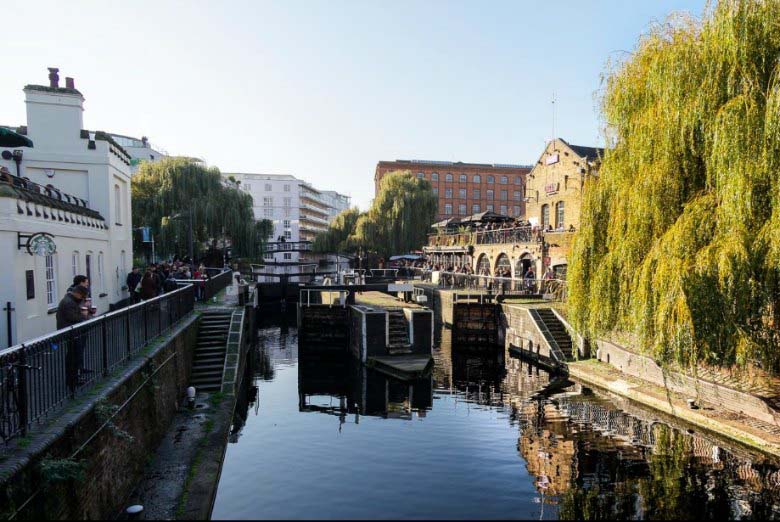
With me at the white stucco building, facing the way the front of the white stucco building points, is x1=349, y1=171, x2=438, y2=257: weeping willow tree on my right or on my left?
on my left

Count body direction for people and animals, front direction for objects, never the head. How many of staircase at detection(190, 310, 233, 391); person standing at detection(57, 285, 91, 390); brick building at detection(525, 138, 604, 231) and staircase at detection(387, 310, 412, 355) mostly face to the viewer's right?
1

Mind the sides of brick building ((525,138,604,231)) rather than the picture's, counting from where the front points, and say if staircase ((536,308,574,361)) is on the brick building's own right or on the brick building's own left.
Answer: on the brick building's own left

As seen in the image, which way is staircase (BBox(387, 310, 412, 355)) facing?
toward the camera

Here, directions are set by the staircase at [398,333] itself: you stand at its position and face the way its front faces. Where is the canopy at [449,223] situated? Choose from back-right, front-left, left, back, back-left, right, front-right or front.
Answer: back

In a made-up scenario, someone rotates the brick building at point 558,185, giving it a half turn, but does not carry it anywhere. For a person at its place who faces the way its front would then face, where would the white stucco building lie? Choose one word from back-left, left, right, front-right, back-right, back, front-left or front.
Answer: back

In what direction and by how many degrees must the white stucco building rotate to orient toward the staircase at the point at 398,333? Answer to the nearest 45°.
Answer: approximately 45° to its left

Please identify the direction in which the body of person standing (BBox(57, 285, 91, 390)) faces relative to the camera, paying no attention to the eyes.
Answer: to the viewer's right

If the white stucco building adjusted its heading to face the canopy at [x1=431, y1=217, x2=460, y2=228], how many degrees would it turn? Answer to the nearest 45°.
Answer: approximately 90° to its left

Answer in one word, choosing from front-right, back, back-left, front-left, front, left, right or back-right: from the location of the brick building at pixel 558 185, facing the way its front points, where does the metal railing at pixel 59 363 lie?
front-left

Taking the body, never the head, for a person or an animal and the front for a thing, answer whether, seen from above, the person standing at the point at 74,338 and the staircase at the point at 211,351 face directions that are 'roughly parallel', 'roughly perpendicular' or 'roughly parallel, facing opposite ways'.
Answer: roughly perpendicular

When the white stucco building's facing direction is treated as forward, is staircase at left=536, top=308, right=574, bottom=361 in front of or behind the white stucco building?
in front

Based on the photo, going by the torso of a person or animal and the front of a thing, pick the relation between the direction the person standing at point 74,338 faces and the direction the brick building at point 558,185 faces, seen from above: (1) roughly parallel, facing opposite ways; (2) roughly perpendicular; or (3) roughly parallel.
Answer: roughly parallel, facing opposite ways

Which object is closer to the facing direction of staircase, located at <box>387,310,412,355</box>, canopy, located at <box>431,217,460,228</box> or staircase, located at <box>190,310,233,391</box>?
the staircase

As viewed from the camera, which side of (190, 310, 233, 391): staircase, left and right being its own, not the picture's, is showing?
front

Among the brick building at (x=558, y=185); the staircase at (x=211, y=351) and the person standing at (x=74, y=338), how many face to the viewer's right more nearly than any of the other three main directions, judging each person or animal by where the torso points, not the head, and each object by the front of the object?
1

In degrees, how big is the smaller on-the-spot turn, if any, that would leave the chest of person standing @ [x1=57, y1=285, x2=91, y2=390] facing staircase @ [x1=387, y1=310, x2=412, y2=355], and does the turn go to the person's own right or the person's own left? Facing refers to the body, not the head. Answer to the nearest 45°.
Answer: approximately 45° to the person's own left
